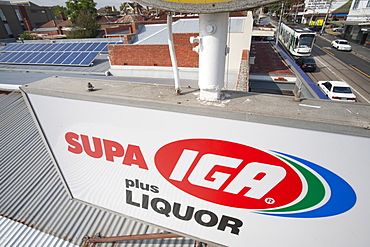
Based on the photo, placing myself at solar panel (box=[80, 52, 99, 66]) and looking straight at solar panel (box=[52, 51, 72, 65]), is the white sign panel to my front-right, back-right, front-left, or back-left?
back-left

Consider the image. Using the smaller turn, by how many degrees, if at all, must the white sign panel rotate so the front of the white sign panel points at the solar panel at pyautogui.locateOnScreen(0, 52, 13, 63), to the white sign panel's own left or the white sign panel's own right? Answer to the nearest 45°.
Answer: approximately 135° to the white sign panel's own right

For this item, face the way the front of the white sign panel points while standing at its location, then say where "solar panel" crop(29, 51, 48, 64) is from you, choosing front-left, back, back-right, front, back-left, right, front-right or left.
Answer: back-right

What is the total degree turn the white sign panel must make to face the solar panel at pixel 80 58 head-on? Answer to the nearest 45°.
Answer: approximately 135° to its right

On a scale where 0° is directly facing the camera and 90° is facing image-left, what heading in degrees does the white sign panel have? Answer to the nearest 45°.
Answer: approximately 0°

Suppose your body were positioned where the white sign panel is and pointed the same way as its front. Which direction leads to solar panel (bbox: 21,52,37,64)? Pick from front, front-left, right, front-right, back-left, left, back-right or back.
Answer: back-right

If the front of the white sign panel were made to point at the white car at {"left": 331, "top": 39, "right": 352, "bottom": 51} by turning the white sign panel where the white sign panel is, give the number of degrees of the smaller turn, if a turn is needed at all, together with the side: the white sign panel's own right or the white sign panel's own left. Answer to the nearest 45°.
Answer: approximately 135° to the white sign panel's own left

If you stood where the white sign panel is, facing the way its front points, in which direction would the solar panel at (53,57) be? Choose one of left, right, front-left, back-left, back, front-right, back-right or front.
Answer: back-right

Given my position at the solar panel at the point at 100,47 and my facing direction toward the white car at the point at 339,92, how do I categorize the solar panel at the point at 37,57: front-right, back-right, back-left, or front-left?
back-right

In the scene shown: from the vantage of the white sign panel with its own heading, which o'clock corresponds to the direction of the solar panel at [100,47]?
The solar panel is roughly at 5 o'clock from the white sign panel.
